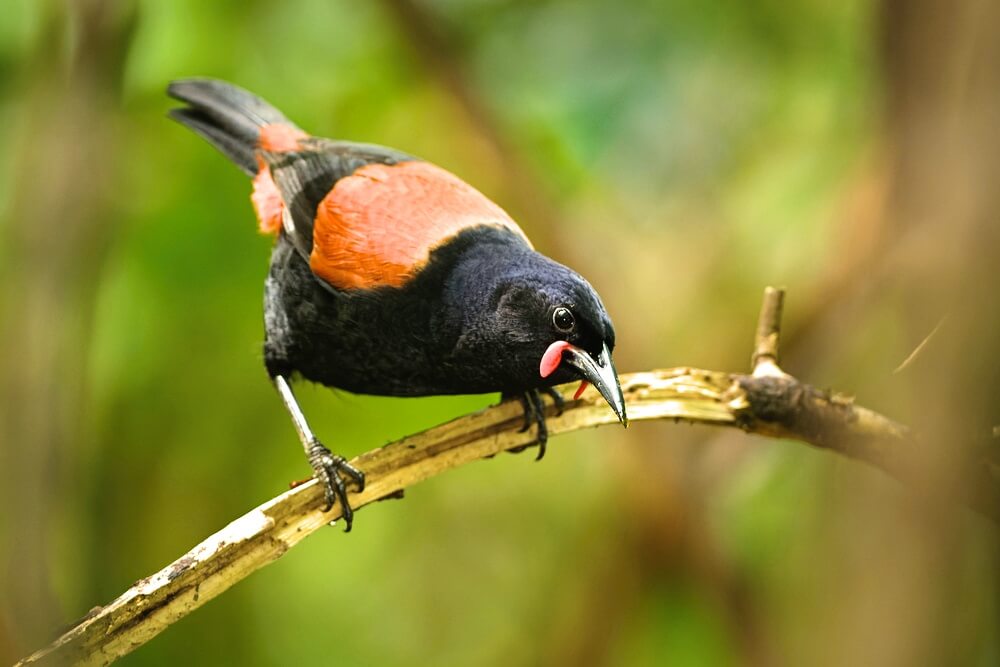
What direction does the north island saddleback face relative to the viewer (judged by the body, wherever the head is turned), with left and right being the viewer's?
facing the viewer and to the right of the viewer
